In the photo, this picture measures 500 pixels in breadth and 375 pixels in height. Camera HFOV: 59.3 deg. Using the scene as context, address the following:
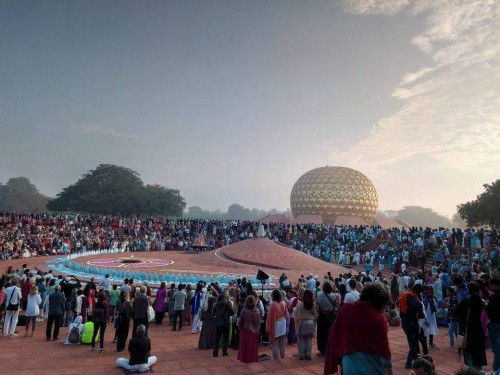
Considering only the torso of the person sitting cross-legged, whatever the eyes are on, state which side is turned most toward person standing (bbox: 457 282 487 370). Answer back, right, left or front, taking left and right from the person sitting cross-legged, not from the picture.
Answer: right

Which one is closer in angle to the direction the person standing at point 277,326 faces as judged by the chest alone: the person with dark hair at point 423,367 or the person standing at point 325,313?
the person standing

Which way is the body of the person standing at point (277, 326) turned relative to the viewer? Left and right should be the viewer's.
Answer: facing away from the viewer

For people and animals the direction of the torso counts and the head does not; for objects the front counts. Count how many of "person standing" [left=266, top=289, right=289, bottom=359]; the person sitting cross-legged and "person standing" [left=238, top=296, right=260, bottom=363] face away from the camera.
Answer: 3

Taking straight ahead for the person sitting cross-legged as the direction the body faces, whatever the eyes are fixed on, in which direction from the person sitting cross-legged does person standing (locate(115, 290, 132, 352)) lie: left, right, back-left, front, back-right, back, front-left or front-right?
front

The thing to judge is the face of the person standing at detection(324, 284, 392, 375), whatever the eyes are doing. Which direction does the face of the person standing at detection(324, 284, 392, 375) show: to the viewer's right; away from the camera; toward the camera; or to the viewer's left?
away from the camera

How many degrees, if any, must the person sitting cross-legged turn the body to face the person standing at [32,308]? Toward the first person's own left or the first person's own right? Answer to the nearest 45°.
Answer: approximately 45° to the first person's own left

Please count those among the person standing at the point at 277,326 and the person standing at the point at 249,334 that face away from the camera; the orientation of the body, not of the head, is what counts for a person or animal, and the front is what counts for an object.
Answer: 2

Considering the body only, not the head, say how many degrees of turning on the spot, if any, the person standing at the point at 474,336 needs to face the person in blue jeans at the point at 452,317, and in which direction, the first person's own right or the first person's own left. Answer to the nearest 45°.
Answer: approximately 45° to the first person's own right

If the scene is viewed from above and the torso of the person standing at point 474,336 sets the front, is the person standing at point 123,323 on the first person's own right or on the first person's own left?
on the first person's own left

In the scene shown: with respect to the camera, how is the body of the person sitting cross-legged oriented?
away from the camera

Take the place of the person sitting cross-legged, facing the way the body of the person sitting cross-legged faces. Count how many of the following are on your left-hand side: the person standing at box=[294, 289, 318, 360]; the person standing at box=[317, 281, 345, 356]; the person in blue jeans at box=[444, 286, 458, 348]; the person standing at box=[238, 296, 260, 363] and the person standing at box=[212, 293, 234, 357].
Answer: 0

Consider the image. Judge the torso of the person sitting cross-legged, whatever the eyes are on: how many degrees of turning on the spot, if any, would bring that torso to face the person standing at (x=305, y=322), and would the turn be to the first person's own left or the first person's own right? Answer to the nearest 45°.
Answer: approximately 90° to the first person's own right
